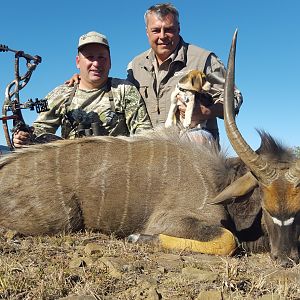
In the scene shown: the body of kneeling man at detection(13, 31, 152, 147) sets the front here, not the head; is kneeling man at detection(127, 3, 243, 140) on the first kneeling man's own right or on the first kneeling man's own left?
on the first kneeling man's own left

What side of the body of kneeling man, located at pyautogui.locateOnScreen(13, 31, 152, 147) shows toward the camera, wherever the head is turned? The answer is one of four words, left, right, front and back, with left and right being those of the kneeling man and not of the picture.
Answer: front
